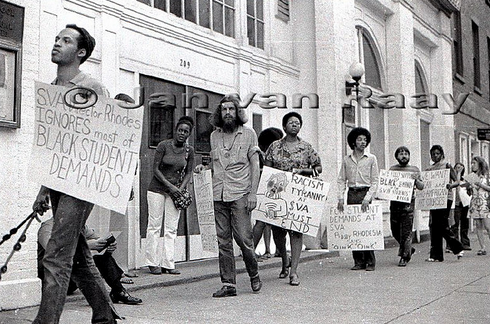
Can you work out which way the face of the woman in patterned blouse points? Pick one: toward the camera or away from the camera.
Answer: toward the camera

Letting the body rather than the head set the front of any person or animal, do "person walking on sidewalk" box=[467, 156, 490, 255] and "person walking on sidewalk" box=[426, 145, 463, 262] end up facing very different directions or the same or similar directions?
same or similar directions

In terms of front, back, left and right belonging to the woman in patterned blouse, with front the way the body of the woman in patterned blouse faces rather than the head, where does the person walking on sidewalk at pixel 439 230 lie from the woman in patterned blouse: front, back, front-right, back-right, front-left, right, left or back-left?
back-left

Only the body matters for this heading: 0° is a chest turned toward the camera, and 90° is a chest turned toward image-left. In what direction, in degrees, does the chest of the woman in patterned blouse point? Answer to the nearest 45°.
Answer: approximately 0°

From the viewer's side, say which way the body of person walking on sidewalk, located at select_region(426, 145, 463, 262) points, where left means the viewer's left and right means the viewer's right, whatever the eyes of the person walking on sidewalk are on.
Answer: facing the viewer and to the left of the viewer

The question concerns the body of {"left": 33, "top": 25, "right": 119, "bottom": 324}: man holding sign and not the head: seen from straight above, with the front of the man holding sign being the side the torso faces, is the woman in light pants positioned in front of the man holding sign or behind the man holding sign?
behind

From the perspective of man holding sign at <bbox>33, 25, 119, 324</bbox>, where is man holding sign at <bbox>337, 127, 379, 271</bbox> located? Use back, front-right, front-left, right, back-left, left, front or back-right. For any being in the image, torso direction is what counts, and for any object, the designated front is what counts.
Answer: back

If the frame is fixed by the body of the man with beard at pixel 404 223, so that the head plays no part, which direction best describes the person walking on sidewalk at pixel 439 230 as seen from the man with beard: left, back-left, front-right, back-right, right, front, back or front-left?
back-left

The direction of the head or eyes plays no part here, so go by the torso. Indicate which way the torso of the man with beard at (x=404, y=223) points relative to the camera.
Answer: toward the camera

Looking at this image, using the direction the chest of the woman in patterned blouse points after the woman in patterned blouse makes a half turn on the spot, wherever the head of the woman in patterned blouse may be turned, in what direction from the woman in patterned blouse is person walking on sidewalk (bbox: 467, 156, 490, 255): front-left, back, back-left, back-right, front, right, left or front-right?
front-right

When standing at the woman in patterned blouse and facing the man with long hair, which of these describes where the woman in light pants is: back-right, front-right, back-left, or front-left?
front-right

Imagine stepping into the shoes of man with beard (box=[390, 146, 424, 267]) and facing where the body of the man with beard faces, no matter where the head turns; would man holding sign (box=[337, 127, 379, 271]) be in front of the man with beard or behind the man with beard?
in front

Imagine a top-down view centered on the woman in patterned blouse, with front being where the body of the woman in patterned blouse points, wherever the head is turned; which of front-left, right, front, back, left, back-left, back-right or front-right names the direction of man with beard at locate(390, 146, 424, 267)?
back-left

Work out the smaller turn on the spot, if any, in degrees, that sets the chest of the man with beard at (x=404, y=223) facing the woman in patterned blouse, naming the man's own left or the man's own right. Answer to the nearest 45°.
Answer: approximately 45° to the man's own right

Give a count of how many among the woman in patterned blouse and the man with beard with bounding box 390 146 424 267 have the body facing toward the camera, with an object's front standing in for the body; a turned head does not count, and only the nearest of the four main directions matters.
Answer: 2

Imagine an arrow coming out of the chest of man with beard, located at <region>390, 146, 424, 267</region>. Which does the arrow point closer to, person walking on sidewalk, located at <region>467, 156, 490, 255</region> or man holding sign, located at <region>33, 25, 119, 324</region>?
the man holding sign
